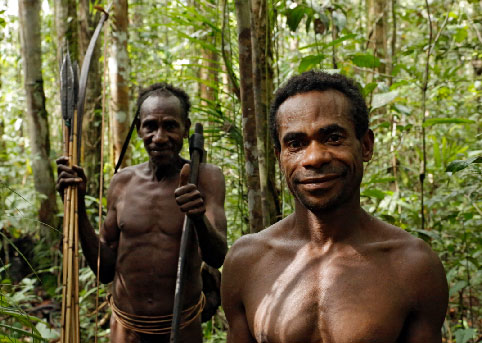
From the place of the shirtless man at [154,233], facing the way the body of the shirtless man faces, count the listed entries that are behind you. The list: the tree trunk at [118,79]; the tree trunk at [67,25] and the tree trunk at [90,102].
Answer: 3

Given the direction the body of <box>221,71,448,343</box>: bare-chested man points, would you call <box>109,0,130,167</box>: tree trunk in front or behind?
behind

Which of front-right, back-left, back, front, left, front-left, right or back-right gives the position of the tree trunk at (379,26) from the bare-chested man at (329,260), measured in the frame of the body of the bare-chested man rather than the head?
back

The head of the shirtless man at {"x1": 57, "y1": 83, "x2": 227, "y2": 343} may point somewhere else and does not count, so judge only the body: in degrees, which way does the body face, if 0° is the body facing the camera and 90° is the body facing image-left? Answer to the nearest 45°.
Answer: approximately 0°

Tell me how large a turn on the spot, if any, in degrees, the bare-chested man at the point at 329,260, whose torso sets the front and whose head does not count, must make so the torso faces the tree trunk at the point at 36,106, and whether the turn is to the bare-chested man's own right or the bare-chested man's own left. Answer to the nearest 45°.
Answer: approximately 135° to the bare-chested man's own right

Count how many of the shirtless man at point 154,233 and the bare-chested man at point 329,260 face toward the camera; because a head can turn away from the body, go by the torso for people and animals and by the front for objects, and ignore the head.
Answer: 2
